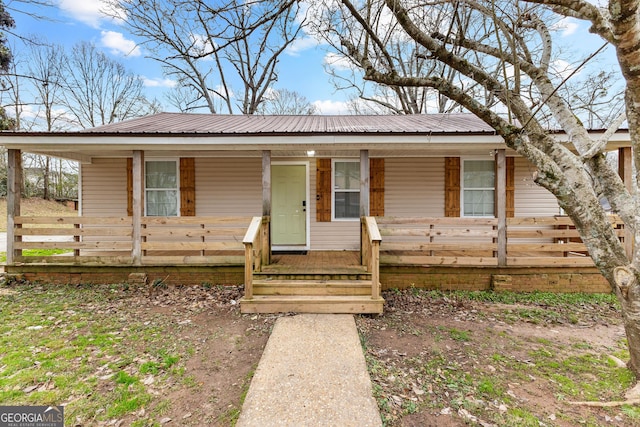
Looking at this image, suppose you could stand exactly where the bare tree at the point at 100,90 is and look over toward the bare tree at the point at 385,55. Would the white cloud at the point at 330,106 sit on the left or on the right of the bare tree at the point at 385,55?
left

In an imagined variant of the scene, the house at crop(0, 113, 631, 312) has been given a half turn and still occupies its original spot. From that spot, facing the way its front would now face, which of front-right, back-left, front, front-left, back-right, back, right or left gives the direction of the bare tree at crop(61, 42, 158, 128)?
front-left

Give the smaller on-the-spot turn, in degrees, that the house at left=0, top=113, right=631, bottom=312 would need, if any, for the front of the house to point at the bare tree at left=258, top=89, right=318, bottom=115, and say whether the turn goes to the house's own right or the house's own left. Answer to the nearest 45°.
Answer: approximately 180°

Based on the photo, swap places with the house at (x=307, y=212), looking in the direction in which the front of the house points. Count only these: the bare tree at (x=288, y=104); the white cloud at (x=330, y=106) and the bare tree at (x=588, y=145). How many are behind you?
2

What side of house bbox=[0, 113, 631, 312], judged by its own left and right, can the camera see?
front

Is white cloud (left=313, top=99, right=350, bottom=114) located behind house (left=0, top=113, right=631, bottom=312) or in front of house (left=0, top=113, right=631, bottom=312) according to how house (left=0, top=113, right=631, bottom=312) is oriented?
behind

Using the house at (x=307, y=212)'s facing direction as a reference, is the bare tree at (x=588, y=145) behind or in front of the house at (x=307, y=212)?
in front
